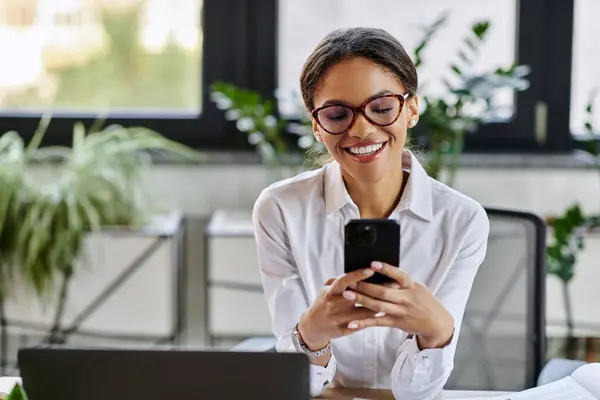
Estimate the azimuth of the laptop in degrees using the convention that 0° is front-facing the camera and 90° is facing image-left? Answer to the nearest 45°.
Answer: approximately 180°

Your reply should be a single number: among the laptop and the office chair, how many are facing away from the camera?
1

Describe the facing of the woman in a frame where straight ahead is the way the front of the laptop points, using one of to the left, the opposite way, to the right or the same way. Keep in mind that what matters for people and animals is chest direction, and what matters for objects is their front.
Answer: the opposite way

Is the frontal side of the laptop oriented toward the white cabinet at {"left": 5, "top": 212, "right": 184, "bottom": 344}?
yes

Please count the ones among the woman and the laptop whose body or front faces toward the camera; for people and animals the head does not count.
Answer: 1

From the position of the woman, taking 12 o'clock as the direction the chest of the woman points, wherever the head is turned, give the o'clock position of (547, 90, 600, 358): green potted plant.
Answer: The green potted plant is roughly at 7 o'clock from the woman.

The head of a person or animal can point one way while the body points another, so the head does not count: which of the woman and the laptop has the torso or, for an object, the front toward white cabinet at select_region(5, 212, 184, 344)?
the laptop

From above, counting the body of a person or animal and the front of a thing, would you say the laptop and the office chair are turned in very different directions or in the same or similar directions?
very different directions
